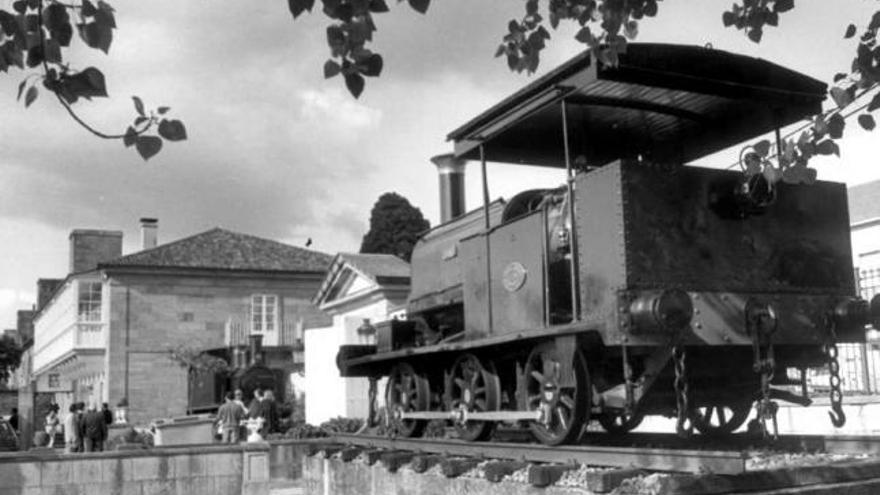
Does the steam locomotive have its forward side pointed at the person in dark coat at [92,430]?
yes

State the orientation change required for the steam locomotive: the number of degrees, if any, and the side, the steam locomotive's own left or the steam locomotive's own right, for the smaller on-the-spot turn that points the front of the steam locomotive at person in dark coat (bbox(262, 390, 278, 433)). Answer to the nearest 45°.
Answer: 0° — it already faces them

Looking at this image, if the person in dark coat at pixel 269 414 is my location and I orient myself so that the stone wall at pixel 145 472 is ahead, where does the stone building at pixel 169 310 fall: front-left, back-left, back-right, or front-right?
back-right

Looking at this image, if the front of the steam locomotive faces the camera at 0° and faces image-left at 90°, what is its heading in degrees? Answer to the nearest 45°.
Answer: approximately 135°
